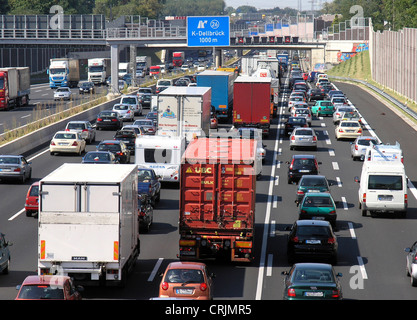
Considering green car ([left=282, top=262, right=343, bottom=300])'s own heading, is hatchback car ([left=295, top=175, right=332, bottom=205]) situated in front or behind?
in front

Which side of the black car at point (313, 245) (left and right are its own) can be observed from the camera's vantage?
back

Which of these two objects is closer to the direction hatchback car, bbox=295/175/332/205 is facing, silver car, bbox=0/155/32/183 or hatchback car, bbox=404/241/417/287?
the silver car

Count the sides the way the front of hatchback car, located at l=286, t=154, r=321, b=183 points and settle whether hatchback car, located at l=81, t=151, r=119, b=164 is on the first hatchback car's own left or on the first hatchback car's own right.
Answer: on the first hatchback car's own left

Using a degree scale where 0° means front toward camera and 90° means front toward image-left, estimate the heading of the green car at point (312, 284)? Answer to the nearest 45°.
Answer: approximately 180°

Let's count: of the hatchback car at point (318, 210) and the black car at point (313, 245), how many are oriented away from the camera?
2

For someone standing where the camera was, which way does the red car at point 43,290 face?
facing away from the viewer

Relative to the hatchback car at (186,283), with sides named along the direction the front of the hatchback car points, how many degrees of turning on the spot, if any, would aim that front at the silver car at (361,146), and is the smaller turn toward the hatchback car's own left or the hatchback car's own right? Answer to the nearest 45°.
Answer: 0° — it already faces it

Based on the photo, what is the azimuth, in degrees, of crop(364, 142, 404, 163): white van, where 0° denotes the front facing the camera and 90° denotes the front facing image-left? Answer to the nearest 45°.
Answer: approximately 180°

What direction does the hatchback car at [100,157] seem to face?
away from the camera

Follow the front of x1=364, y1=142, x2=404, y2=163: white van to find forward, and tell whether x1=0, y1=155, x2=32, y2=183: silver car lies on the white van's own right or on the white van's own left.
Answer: on the white van's own left

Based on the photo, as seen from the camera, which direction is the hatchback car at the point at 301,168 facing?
away from the camera
